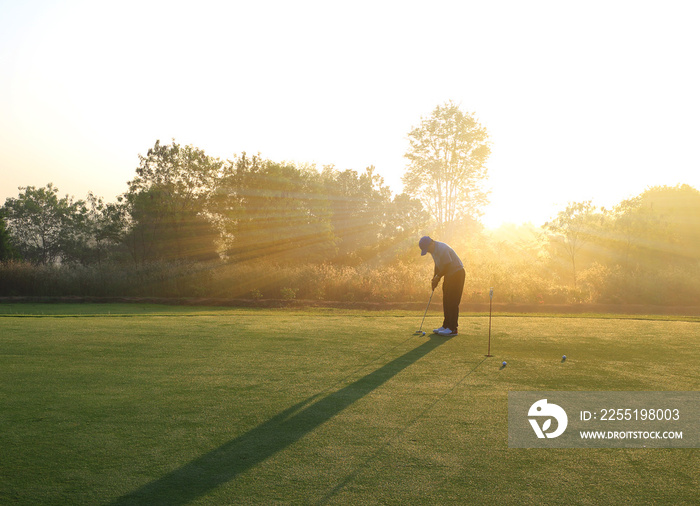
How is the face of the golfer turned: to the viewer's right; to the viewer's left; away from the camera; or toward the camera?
to the viewer's left

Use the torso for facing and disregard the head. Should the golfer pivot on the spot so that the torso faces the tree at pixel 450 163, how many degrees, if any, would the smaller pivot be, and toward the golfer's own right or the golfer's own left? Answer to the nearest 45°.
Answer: approximately 90° to the golfer's own right

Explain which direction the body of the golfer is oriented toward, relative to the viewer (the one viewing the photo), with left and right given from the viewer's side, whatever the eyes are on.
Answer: facing to the left of the viewer

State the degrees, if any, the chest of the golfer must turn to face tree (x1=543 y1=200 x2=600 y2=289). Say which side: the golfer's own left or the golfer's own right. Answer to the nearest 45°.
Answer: approximately 90° to the golfer's own right

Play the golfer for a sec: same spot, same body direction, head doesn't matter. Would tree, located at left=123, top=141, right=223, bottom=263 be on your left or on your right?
on your right
